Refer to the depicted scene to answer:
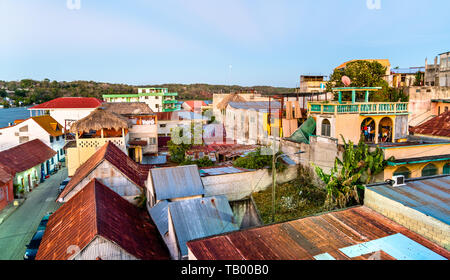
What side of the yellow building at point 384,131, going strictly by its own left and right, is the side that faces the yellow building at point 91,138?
right

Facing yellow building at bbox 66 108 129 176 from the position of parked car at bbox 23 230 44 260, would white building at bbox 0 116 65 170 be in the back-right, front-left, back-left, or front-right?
front-left

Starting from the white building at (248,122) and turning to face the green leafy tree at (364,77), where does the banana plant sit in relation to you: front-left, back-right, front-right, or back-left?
front-right

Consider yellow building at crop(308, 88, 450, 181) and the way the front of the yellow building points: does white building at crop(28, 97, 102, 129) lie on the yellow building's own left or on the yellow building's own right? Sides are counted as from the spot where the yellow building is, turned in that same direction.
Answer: on the yellow building's own right

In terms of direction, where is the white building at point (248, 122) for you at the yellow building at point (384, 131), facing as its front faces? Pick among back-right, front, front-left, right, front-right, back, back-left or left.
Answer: back-right

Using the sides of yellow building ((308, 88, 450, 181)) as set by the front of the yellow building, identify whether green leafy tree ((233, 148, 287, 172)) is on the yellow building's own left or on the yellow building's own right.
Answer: on the yellow building's own right

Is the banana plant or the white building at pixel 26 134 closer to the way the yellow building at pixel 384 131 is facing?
the banana plant

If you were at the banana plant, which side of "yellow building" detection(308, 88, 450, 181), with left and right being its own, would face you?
front

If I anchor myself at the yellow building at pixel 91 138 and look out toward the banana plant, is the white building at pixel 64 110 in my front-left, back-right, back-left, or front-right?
back-left

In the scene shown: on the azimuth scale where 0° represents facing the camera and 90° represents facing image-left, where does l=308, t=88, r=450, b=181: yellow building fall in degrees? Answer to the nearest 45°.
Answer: approximately 0°

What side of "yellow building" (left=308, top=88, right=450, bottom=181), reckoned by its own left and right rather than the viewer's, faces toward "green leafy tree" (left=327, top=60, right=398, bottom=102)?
back
